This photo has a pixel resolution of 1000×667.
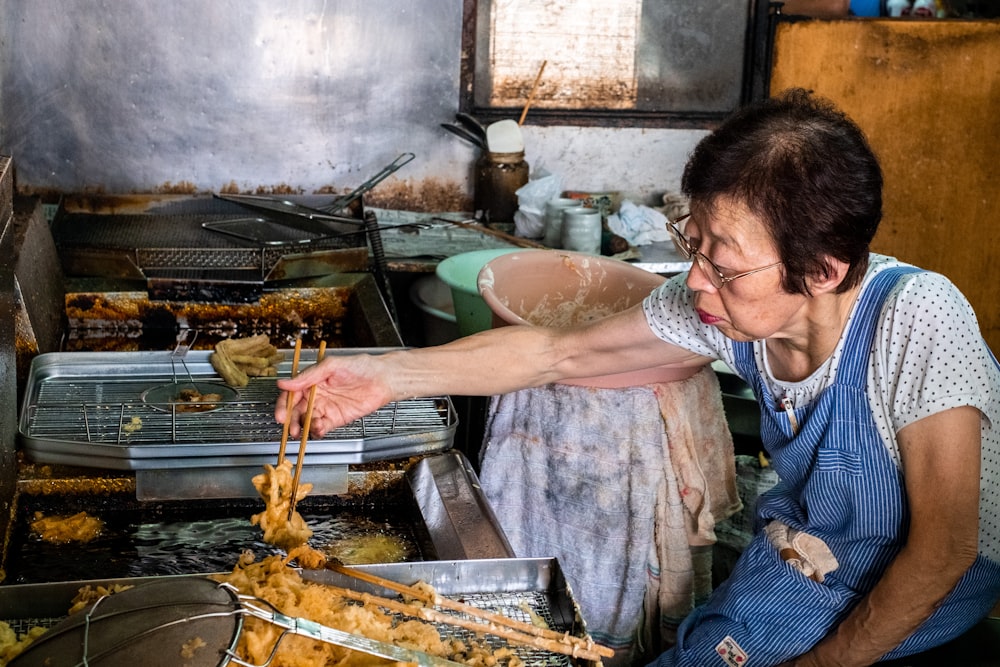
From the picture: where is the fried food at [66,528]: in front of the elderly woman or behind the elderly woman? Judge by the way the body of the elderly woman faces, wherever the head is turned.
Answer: in front

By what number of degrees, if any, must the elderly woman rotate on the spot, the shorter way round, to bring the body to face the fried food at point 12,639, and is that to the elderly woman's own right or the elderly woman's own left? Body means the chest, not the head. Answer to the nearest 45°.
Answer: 0° — they already face it

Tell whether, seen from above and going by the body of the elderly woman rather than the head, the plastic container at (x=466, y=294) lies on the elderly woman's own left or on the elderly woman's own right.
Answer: on the elderly woman's own right

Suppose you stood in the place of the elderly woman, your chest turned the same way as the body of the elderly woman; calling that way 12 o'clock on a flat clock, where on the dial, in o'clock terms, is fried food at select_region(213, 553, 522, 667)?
The fried food is roughly at 12 o'clock from the elderly woman.

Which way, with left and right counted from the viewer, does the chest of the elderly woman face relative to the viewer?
facing the viewer and to the left of the viewer

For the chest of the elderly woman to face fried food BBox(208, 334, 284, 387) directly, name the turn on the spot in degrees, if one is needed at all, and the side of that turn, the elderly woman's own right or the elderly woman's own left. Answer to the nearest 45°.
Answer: approximately 45° to the elderly woman's own right

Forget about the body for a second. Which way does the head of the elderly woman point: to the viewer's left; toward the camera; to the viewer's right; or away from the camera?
to the viewer's left

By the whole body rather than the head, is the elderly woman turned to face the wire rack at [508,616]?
yes

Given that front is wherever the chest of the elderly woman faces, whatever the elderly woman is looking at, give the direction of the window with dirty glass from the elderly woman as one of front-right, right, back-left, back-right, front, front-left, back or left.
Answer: back-right

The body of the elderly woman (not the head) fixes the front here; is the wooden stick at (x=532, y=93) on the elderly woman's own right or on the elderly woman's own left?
on the elderly woman's own right

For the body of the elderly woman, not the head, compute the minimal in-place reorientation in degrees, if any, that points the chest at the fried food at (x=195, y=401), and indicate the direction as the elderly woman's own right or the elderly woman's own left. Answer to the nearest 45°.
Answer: approximately 45° to the elderly woman's own right

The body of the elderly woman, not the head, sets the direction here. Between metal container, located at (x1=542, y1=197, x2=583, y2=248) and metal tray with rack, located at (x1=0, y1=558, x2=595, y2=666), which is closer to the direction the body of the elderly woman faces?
the metal tray with rack
